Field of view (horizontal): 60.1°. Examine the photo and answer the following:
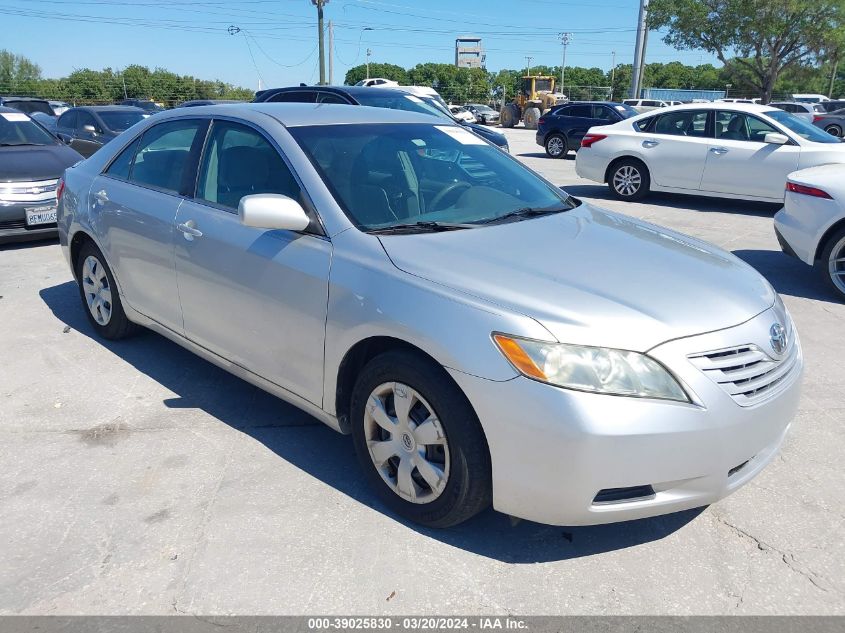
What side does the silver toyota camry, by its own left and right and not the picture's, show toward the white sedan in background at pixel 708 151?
left

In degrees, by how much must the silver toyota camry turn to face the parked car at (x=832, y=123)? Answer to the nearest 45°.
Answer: approximately 90° to its left

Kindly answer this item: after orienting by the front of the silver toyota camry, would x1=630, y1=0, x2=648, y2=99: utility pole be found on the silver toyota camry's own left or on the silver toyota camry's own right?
on the silver toyota camry's own left

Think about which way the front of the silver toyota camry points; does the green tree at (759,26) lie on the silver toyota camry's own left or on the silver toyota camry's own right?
on the silver toyota camry's own left

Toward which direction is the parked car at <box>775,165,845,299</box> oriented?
to the viewer's right

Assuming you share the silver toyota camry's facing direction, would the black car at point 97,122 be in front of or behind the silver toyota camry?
behind

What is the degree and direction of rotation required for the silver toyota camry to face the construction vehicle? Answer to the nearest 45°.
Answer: approximately 135° to its left

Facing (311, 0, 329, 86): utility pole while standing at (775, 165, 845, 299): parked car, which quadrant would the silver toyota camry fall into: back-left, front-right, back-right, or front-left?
back-left

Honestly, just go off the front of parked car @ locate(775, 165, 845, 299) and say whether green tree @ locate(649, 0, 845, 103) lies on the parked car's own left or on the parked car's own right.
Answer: on the parked car's own left

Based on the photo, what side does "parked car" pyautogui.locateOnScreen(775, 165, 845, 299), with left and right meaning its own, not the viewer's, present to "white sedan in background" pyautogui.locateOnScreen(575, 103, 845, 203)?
left

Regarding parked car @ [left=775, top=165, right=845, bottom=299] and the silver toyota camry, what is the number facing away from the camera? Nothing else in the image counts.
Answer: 0

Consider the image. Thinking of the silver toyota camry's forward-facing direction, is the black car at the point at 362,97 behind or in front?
behind

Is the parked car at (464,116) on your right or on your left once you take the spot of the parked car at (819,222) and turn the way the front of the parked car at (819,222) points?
on your left

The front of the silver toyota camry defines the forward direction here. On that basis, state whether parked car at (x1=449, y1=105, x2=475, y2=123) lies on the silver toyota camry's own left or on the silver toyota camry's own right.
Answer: on the silver toyota camry's own left

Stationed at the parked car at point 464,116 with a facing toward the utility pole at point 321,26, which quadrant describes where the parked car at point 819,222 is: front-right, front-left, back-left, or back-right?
back-left

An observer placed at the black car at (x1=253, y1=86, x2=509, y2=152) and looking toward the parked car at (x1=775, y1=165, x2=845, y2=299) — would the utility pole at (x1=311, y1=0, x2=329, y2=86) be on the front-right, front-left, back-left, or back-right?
back-left
